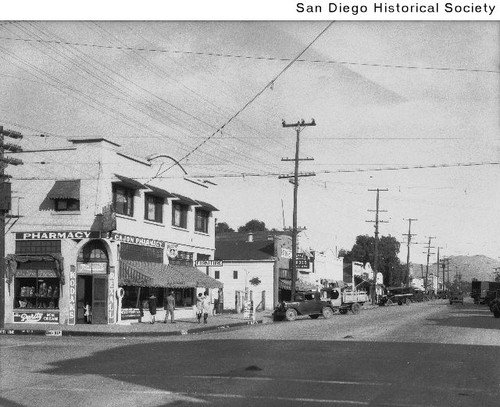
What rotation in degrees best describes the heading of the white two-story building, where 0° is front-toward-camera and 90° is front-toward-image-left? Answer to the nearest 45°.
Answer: approximately 0°

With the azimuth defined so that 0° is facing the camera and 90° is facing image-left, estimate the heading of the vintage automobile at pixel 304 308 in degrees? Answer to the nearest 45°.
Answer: approximately 45°

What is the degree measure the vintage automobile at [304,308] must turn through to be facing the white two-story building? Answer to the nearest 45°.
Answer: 0° — it already faces it

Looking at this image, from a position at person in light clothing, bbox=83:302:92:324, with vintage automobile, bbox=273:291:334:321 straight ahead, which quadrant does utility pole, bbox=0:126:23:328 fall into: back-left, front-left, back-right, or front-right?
back-right

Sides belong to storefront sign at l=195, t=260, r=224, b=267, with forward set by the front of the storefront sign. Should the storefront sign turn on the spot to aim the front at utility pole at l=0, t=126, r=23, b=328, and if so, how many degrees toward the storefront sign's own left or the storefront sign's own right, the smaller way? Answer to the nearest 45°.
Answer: approximately 45° to the storefront sign's own right

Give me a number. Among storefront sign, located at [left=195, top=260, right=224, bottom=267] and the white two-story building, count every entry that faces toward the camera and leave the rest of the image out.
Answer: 2

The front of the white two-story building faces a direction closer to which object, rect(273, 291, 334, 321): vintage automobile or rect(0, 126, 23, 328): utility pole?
the utility pole

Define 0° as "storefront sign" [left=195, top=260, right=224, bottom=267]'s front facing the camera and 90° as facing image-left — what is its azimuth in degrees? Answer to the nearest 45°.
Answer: approximately 0°

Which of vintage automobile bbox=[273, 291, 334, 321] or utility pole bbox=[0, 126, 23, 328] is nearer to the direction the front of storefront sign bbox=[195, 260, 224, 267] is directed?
the utility pole
